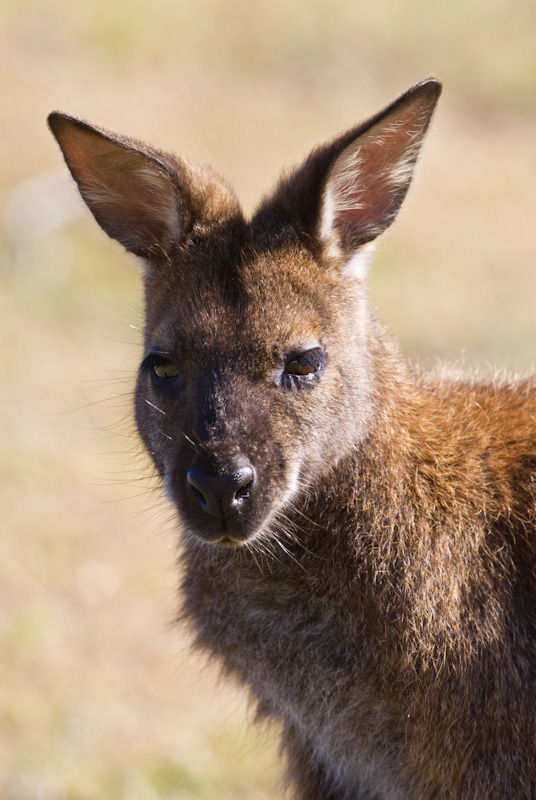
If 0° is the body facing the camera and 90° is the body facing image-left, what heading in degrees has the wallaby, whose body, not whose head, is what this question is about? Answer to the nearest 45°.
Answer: approximately 45°
